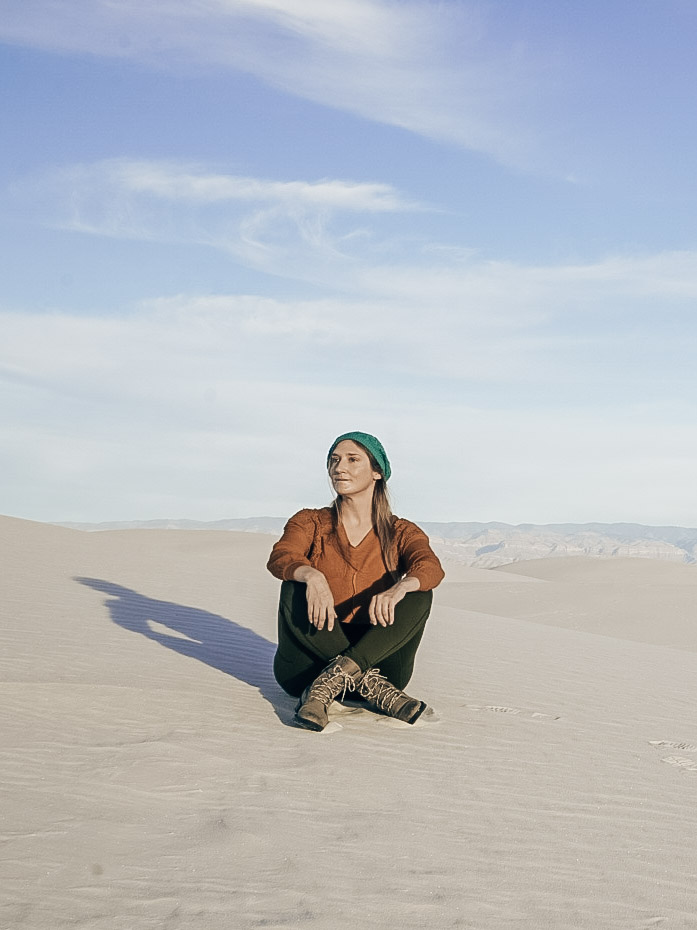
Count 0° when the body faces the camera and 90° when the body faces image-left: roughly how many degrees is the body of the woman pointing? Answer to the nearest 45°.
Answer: approximately 0°
